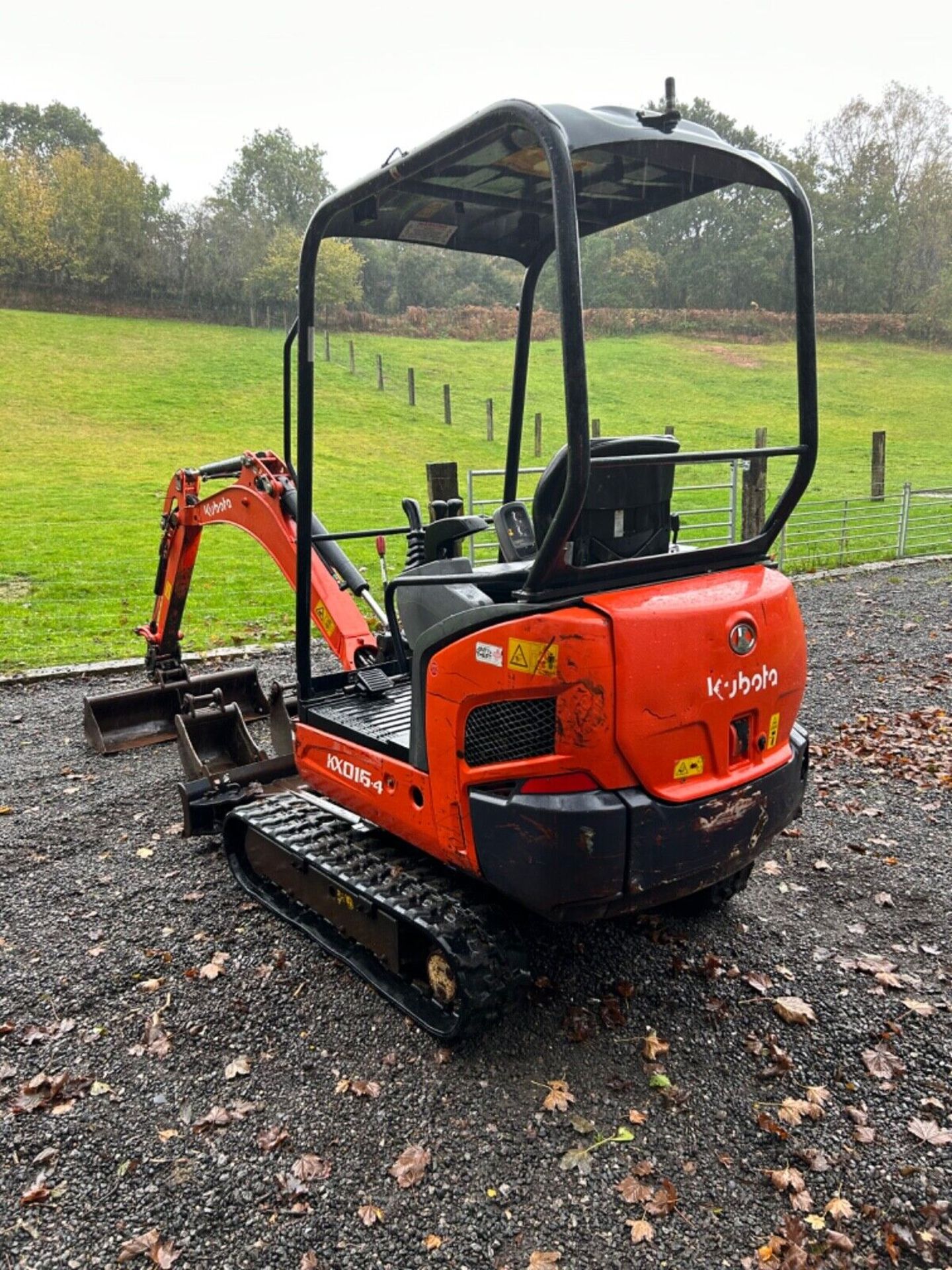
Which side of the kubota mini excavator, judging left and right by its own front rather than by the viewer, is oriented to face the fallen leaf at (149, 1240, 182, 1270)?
left

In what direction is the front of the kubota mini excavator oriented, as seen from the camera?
facing away from the viewer and to the left of the viewer

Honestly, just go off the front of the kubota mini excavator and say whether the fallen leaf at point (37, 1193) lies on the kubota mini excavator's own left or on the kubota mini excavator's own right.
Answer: on the kubota mini excavator's own left

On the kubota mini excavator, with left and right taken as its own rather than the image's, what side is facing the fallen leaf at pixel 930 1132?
back
